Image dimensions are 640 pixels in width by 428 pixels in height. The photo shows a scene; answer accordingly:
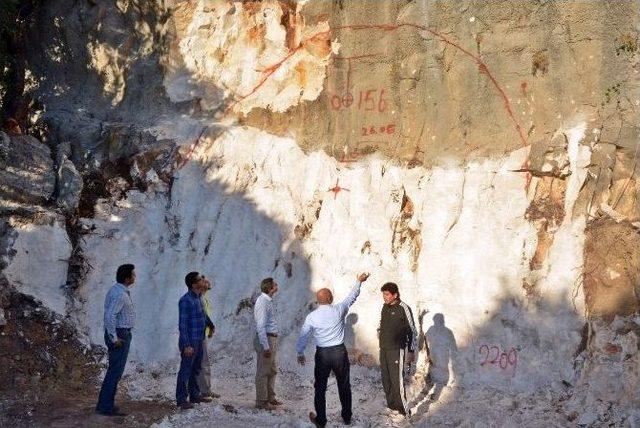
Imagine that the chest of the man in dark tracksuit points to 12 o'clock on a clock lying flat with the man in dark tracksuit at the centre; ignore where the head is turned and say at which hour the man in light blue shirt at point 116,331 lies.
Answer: The man in light blue shirt is roughly at 1 o'clock from the man in dark tracksuit.

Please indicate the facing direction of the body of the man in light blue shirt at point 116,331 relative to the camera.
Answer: to the viewer's right

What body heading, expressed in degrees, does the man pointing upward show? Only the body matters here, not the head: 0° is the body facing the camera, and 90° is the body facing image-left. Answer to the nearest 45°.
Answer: approximately 180°
